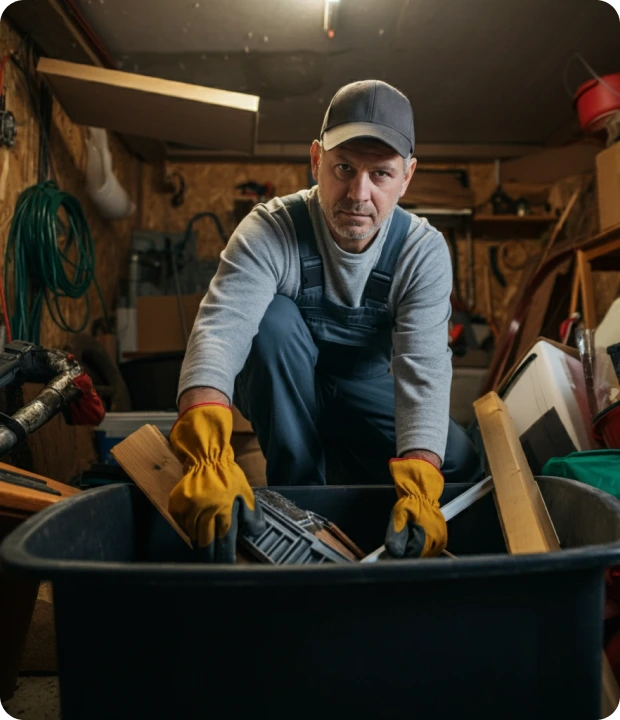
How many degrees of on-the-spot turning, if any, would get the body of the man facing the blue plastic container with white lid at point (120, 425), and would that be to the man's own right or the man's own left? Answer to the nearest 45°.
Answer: approximately 135° to the man's own right

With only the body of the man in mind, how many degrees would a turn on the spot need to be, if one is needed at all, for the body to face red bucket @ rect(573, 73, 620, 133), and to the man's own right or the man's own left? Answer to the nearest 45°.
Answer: approximately 135° to the man's own left

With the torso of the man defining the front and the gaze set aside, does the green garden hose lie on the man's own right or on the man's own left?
on the man's own right

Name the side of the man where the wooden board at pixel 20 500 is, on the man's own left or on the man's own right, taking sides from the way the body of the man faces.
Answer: on the man's own right

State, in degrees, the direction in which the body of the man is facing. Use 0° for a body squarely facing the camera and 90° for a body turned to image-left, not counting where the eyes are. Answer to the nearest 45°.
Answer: approximately 0°

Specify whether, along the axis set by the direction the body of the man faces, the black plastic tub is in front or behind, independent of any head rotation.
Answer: in front
